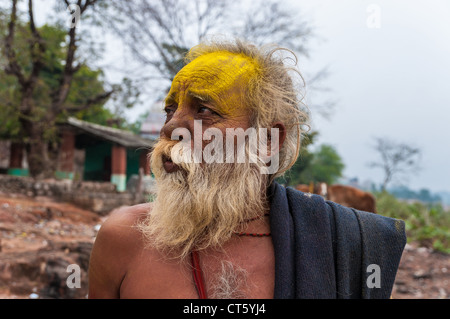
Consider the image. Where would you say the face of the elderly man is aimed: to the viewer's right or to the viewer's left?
to the viewer's left

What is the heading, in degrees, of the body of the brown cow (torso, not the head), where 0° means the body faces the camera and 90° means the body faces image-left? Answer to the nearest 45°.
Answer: approximately 90°

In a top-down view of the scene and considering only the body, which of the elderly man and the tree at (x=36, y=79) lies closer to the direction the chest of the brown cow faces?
the tree

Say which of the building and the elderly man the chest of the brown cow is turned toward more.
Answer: the building

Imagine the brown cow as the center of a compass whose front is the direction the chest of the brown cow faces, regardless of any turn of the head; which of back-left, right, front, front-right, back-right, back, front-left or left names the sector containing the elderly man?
left

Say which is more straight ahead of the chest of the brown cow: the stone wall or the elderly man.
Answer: the stone wall

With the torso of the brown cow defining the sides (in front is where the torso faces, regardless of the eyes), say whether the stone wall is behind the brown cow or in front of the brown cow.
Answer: in front
